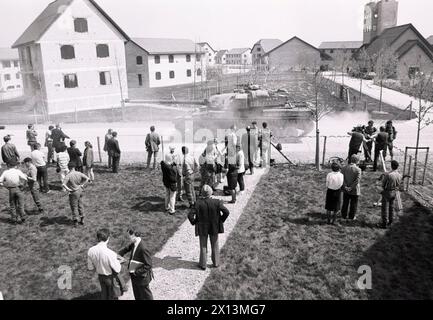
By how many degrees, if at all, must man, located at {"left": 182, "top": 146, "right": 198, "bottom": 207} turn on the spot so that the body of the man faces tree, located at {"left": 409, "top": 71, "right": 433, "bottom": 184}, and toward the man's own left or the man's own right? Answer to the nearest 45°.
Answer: approximately 90° to the man's own right

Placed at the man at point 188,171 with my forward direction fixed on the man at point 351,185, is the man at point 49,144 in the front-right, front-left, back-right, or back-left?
back-left

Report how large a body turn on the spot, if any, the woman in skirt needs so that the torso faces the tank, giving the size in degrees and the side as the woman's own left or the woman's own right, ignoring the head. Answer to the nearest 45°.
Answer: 0° — they already face it

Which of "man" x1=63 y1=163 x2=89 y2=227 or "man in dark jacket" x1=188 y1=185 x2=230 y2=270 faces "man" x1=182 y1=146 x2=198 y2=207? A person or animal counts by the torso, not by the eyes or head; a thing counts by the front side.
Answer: the man in dark jacket

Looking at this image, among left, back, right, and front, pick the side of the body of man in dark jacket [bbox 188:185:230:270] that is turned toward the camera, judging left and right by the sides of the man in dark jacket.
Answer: back

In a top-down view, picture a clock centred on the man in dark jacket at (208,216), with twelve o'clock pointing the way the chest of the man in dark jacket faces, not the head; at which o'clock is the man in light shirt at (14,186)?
The man in light shirt is roughly at 10 o'clock from the man in dark jacket.

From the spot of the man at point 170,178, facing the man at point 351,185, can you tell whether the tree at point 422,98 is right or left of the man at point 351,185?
left

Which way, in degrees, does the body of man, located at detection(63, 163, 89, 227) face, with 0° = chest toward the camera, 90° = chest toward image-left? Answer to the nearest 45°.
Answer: approximately 180°

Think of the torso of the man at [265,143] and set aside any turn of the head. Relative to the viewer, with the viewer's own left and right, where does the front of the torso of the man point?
facing away from the viewer

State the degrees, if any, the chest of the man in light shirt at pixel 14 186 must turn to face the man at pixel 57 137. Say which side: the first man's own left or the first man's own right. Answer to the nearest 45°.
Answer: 0° — they already face them
